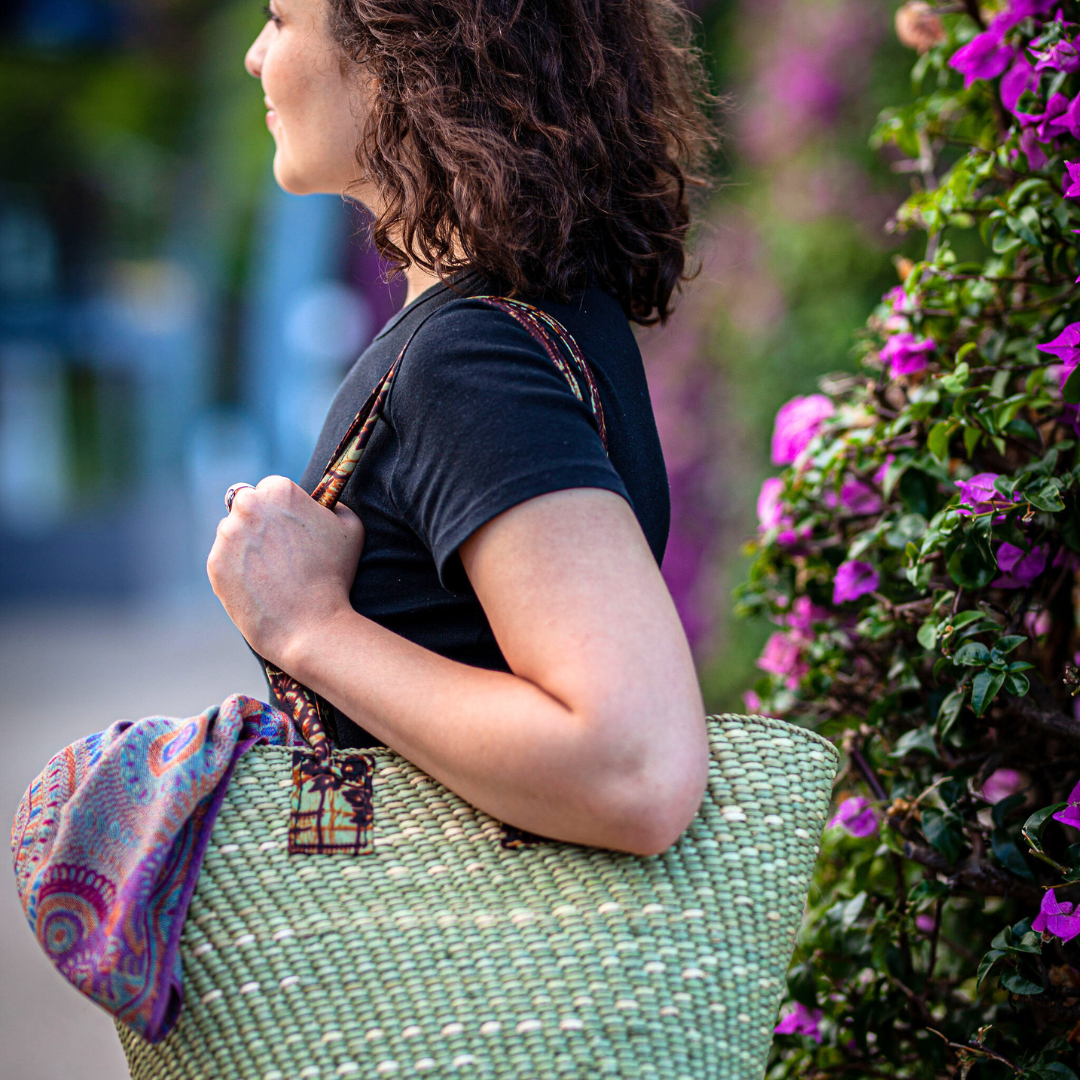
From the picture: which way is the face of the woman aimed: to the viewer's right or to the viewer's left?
to the viewer's left

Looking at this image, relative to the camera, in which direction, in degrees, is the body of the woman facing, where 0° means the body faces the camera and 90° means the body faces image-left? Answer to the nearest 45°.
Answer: approximately 90°
